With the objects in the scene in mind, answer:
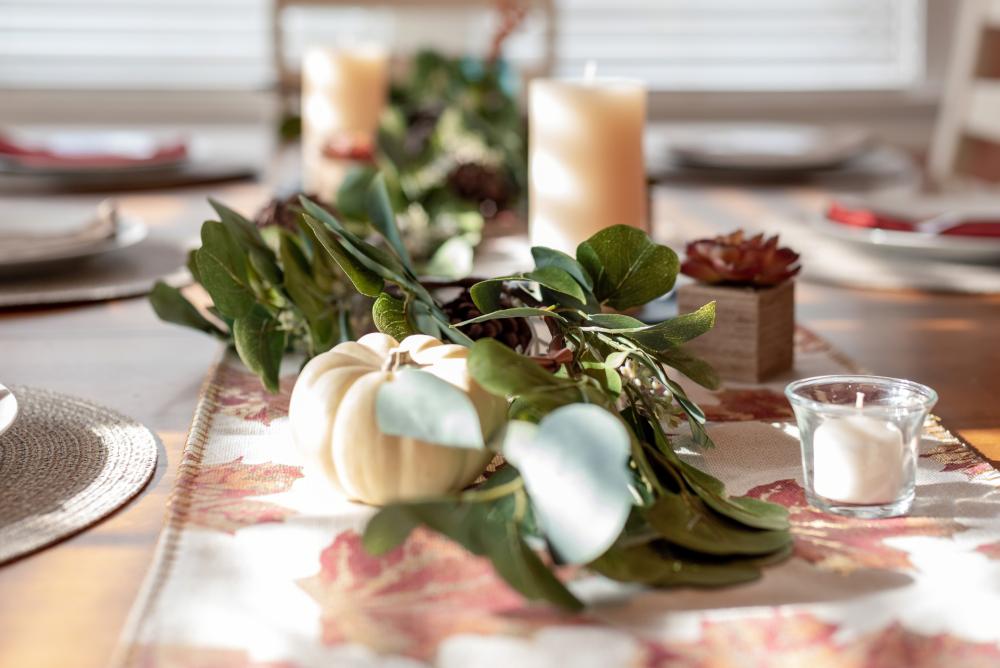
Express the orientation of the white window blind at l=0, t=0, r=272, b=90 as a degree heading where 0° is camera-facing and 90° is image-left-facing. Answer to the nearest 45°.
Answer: approximately 0°

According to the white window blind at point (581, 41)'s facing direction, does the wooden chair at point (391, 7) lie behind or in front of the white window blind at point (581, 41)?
in front

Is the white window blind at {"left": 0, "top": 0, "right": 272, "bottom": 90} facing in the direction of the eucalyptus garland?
yes

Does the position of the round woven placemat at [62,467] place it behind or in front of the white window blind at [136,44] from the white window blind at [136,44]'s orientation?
in front

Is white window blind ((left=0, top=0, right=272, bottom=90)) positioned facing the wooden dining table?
yes

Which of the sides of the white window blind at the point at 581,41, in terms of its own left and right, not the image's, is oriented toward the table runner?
front

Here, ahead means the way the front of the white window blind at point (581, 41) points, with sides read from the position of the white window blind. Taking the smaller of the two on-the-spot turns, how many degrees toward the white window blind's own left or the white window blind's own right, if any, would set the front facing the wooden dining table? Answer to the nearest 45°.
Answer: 0° — it already faces it

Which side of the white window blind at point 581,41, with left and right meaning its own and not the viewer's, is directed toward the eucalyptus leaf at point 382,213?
front

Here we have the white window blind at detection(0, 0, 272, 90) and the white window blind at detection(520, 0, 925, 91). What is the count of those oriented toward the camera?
2

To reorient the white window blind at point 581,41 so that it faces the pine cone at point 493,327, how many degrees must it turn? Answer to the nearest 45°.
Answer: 0° — it already faces it

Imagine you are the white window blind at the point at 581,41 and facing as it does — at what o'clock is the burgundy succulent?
The burgundy succulent is roughly at 12 o'clock from the white window blind.
